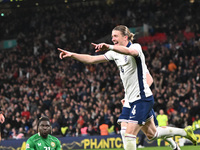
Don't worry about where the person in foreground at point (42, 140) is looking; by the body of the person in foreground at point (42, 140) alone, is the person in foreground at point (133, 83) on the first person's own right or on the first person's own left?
on the first person's own left

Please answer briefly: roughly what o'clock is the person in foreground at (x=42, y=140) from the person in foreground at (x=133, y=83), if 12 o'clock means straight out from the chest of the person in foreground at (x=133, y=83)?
the person in foreground at (x=42, y=140) is roughly at 2 o'clock from the person in foreground at (x=133, y=83).

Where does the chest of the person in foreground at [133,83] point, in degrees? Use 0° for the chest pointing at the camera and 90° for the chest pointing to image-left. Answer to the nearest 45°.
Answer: approximately 45°

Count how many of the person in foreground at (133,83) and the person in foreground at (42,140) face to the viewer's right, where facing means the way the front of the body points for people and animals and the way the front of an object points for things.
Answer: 0

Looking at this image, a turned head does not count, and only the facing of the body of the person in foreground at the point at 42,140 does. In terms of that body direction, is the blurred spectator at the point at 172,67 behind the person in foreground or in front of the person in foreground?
behind

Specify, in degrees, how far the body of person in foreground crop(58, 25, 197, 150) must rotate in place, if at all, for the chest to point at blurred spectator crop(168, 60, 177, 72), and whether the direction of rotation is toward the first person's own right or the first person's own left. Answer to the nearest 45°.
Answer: approximately 135° to the first person's own right

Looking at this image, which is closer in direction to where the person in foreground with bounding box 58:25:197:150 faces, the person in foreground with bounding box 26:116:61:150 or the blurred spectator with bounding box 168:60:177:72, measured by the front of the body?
the person in foreground

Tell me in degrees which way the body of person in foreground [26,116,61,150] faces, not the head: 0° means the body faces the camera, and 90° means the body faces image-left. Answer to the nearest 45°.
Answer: approximately 0°
